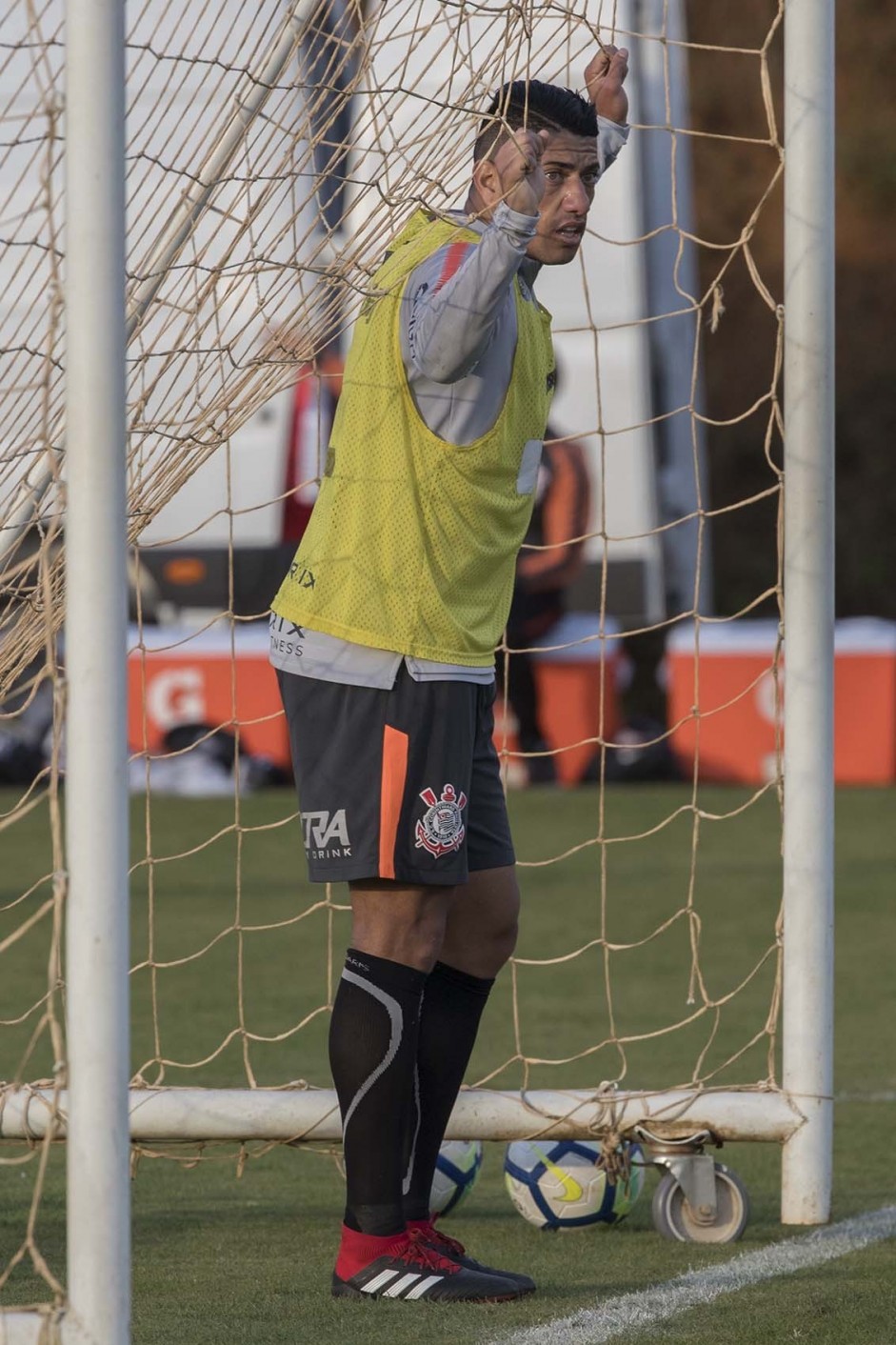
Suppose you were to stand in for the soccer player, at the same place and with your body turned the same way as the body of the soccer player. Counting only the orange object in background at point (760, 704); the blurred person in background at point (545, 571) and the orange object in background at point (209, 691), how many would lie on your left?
3

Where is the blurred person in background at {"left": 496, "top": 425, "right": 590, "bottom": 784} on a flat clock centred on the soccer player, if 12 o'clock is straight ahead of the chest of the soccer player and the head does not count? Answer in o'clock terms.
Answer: The blurred person in background is roughly at 9 o'clock from the soccer player.

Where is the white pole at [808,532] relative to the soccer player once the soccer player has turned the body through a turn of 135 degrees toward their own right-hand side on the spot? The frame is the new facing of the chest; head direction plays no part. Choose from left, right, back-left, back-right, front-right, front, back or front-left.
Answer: back

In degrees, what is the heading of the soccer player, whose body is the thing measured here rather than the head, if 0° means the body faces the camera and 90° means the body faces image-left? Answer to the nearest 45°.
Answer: approximately 270°

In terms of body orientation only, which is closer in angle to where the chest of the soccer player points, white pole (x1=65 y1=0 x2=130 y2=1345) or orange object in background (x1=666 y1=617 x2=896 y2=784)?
the orange object in background

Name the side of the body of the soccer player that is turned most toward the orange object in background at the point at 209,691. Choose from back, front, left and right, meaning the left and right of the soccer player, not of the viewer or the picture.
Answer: left

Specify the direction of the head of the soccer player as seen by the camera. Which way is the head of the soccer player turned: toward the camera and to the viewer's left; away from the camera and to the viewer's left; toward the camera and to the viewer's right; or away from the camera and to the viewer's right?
toward the camera and to the viewer's right
